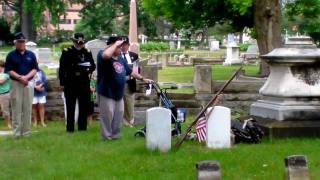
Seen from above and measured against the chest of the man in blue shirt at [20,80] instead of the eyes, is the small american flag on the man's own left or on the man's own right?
on the man's own left

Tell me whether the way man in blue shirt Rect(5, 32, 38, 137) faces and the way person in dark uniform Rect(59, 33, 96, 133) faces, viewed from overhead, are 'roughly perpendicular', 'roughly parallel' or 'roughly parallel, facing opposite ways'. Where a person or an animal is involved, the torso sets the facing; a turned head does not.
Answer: roughly parallel

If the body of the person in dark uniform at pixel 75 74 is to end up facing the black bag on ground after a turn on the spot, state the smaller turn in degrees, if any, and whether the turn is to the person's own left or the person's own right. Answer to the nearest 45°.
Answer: approximately 45° to the person's own left

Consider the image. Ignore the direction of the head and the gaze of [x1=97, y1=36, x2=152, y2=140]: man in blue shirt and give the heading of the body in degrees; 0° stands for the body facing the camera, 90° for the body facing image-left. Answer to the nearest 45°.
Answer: approximately 315°

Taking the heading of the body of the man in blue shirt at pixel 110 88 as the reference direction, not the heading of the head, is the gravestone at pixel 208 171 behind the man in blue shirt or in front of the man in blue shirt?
in front

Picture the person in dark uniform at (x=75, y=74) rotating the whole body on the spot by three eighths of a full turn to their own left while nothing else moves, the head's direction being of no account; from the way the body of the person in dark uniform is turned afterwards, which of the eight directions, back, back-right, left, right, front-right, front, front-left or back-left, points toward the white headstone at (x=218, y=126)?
right

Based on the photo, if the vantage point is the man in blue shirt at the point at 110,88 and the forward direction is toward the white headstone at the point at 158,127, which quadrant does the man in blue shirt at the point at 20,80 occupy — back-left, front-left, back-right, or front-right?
back-right

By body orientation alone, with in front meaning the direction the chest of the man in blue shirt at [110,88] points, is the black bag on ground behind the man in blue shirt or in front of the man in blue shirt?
in front

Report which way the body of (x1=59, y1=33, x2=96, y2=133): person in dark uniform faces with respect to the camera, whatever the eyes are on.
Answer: toward the camera
